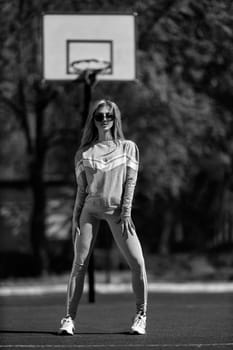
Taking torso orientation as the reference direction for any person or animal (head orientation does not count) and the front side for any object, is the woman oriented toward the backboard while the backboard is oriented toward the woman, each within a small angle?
no

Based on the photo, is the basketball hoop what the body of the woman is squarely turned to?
no

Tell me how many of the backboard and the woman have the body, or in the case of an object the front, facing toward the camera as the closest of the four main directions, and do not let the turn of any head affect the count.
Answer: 2

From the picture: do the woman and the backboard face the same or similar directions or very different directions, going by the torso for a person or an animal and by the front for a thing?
same or similar directions

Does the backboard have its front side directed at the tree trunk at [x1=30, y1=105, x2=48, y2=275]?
no

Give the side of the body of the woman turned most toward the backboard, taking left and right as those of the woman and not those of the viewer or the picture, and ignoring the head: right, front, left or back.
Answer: back

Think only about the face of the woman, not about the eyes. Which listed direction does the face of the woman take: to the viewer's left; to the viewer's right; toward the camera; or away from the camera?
toward the camera

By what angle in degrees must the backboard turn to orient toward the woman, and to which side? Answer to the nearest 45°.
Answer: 0° — it already faces them

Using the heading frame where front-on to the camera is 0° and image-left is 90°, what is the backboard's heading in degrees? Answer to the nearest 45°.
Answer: approximately 0°

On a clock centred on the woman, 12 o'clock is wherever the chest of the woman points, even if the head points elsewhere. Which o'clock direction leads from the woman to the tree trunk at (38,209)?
The tree trunk is roughly at 6 o'clock from the woman.

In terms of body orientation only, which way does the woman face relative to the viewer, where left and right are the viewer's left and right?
facing the viewer
